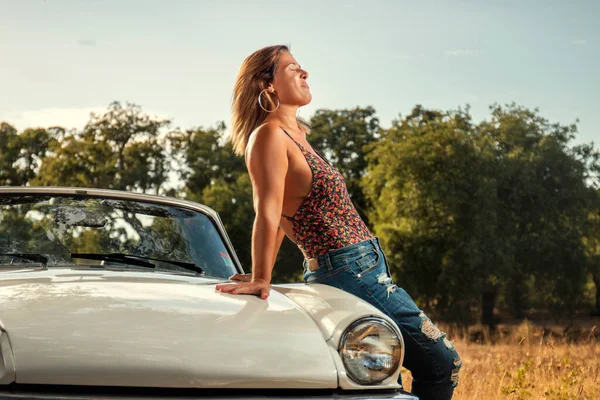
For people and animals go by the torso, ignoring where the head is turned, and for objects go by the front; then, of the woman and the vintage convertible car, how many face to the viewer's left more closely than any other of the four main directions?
0

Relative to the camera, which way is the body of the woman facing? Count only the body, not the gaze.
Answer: to the viewer's right

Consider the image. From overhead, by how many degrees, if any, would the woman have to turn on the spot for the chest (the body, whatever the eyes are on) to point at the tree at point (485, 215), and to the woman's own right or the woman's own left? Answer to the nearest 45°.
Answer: approximately 90° to the woman's own left

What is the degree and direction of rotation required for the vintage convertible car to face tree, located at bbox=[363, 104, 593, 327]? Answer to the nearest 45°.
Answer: approximately 135° to its left

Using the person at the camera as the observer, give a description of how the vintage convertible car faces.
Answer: facing the viewer and to the right of the viewer

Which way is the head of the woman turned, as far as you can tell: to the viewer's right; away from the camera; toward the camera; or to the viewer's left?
to the viewer's right

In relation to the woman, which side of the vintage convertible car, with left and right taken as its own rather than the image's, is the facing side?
left

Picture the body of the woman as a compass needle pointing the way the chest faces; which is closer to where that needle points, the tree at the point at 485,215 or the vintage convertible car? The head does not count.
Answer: the tree
